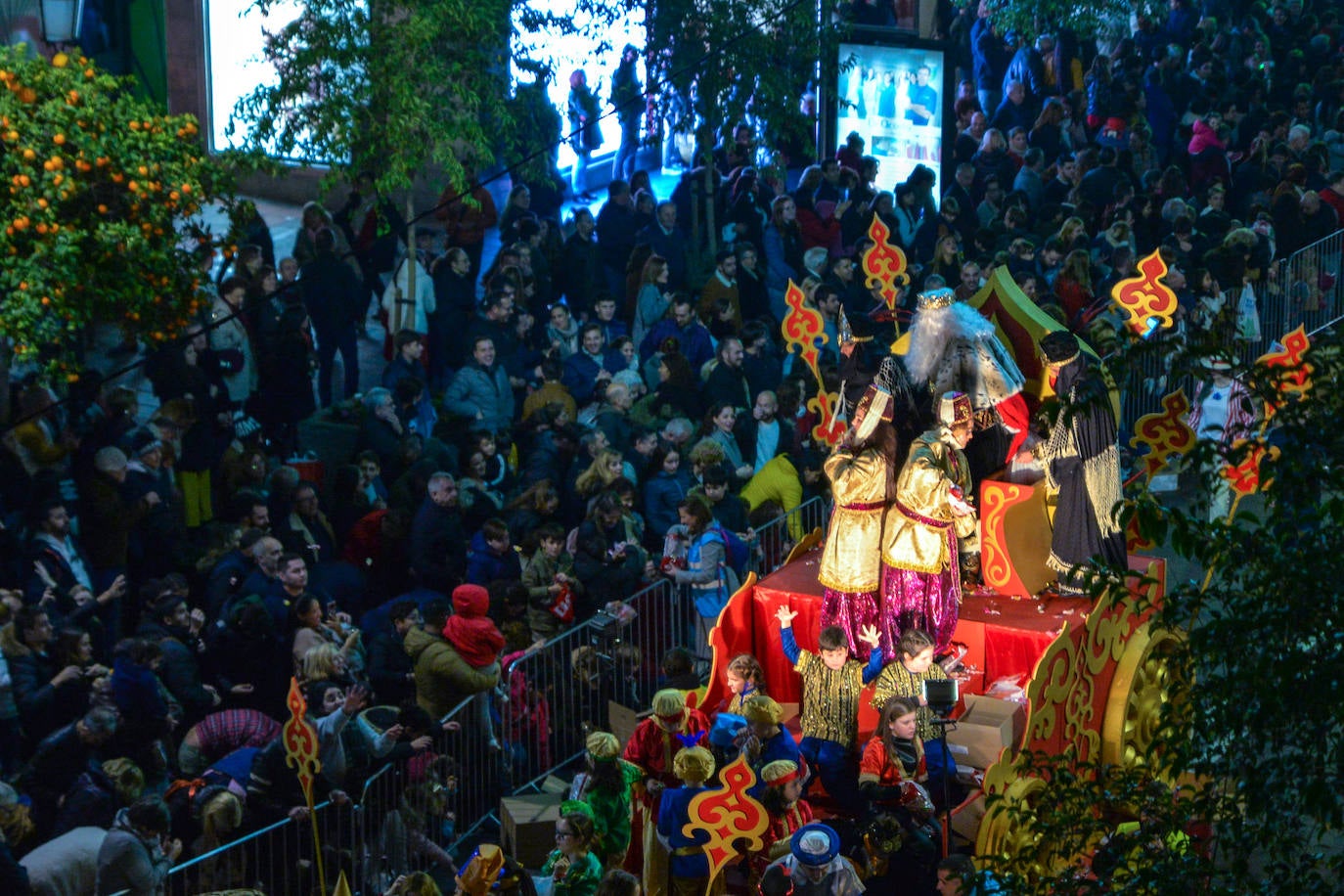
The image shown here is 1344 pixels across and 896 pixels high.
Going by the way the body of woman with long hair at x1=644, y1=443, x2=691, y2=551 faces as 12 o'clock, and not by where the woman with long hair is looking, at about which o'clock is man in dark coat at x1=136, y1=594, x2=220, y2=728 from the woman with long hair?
The man in dark coat is roughly at 3 o'clock from the woman with long hair.

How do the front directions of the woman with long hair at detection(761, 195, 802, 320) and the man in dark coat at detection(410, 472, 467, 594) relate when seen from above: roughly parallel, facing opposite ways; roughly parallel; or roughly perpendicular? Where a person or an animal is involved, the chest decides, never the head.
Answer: roughly parallel

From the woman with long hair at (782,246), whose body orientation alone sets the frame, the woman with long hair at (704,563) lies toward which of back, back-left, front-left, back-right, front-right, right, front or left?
front-right

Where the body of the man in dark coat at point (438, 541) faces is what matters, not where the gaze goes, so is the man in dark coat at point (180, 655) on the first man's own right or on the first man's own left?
on the first man's own right

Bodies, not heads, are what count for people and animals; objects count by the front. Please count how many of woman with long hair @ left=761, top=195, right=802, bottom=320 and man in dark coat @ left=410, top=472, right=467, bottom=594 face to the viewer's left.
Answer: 0

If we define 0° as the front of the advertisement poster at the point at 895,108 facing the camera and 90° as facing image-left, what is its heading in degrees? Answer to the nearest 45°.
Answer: approximately 0°

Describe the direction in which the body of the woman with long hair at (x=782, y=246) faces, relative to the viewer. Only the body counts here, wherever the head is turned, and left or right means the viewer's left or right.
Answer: facing the viewer and to the right of the viewer

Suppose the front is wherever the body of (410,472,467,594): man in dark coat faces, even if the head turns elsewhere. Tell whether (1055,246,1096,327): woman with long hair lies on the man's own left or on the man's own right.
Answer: on the man's own left

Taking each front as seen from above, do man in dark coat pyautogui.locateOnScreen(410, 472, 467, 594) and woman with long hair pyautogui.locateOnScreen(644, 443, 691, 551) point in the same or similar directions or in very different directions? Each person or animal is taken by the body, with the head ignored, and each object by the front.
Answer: same or similar directions

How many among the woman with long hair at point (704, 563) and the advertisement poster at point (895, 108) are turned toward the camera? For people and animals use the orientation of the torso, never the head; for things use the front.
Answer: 1

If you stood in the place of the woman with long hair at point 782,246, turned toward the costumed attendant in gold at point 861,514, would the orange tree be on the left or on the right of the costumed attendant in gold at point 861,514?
right
